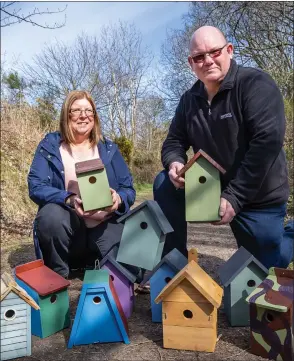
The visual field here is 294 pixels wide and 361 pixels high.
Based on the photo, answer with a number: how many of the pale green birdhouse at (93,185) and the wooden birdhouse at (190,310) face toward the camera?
2

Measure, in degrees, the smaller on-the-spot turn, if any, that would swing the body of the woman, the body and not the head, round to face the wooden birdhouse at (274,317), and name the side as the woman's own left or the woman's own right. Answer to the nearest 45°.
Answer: approximately 45° to the woman's own left

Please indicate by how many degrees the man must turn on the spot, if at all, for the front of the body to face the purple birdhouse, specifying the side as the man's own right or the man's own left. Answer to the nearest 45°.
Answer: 0° — they already face it

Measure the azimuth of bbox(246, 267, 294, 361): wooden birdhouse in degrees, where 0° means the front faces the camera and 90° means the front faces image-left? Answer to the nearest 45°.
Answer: approximately 45°

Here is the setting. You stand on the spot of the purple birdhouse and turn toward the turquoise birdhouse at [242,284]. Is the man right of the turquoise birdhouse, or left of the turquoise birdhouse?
left

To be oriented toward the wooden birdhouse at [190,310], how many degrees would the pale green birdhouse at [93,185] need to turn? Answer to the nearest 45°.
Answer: approximately 45° to its left

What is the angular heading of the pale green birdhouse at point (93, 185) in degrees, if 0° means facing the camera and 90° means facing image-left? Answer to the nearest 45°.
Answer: approximately 0°

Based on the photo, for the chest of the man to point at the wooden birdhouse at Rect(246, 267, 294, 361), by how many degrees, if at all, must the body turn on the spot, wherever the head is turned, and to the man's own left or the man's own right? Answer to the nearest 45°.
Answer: approximately 45° to the man's own left
